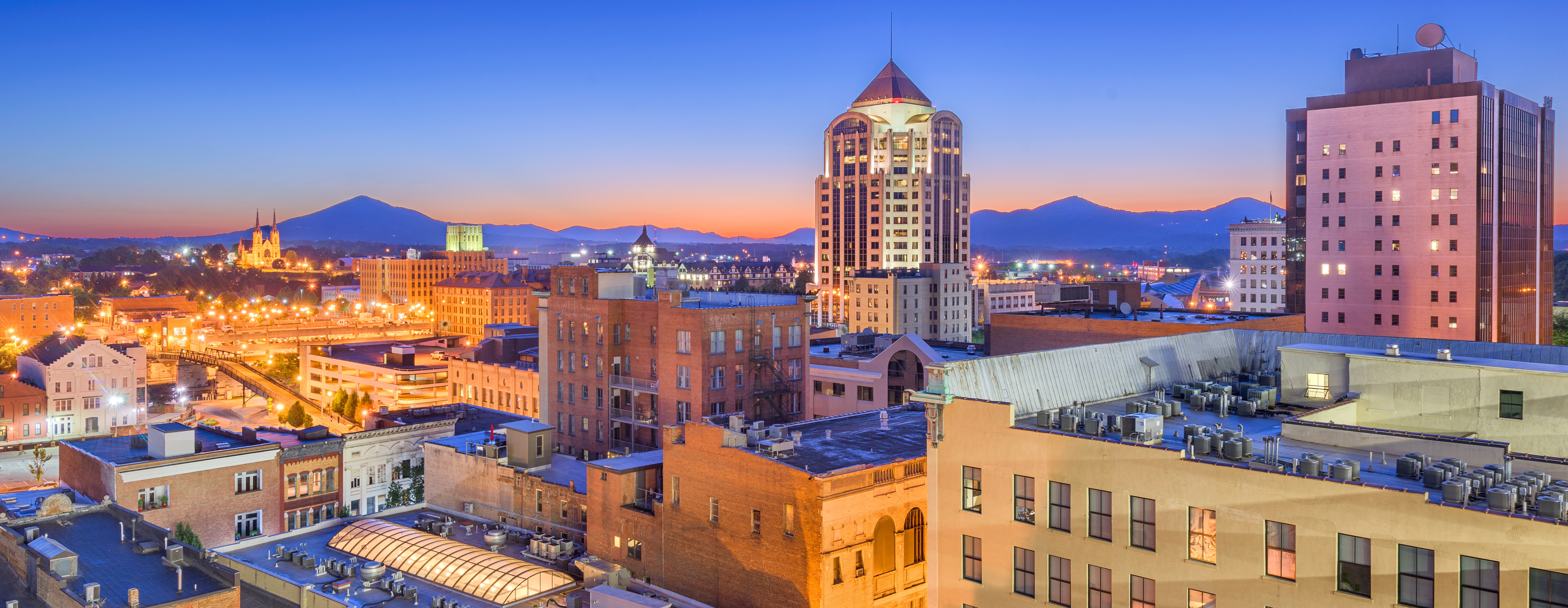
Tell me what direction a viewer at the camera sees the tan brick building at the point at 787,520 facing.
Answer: facing the viewer and to the right of the viewer
